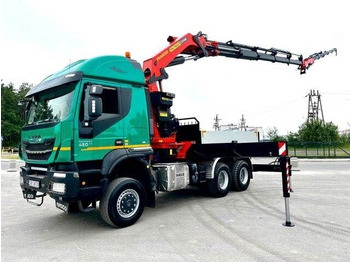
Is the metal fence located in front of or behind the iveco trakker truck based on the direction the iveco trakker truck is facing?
behind

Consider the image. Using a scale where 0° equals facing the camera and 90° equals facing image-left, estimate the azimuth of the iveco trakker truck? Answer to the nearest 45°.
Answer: approximately 45°
